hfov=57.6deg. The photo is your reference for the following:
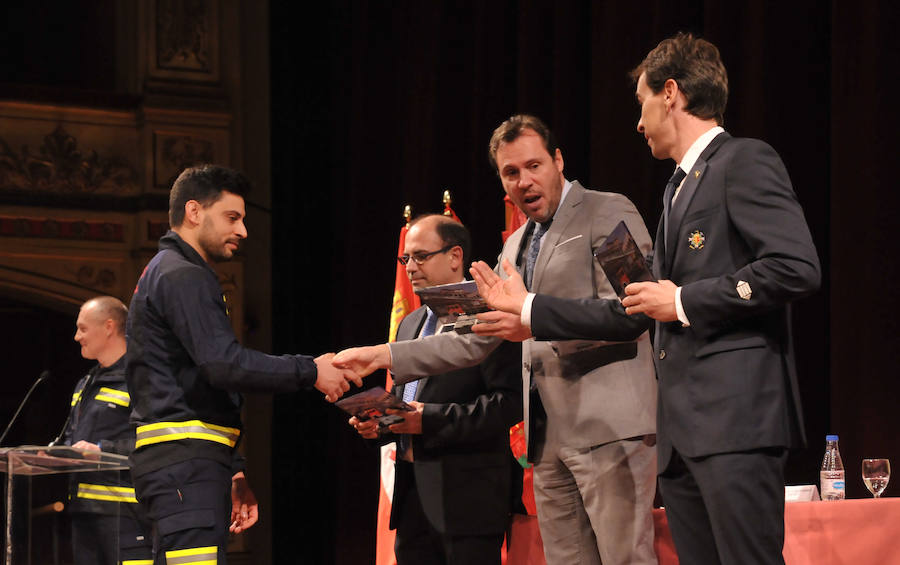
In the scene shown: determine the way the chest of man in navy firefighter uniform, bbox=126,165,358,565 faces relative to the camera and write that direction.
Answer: to the viewer's right

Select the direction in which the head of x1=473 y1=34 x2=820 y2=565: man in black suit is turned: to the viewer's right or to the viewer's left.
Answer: to the viewer's left

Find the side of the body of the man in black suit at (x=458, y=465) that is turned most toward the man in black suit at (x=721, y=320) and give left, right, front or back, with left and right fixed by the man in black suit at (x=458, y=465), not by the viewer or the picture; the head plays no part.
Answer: left

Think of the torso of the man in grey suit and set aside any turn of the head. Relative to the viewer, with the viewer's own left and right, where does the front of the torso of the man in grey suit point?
facing the viewer and to the left of the viewer

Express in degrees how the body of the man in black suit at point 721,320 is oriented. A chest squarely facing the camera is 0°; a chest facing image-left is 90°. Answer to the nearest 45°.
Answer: approximately 90°

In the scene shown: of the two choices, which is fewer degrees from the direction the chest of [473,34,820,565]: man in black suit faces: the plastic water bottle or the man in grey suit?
the man in grey suit

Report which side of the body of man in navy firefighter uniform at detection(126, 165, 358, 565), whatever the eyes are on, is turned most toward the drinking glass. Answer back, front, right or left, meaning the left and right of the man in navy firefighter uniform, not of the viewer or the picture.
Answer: front

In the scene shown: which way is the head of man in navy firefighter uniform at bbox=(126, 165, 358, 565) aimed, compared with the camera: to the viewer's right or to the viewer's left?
to the viewer's right

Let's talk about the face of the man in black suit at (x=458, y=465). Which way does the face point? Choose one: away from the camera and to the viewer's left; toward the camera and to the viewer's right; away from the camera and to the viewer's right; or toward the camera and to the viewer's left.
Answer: toward the camera and to the viewer's left

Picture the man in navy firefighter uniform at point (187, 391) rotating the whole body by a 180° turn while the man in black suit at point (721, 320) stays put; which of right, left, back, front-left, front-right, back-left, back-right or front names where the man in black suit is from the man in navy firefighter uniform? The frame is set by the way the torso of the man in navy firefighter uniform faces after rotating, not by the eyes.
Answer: back-left

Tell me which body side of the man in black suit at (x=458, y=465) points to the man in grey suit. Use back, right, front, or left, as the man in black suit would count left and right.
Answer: left

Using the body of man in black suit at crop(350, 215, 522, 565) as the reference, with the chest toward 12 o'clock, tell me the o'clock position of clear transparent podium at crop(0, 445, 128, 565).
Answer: The clear transparent podium is roughly at 2 o'clock from the man in black suit.

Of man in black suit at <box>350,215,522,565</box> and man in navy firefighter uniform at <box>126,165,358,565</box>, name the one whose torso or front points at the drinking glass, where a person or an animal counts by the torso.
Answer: the man in navy firefighter uniform

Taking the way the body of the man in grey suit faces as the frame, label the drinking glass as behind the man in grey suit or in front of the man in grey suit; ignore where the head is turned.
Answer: behind

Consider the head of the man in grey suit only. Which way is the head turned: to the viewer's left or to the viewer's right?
to the viewer's left
